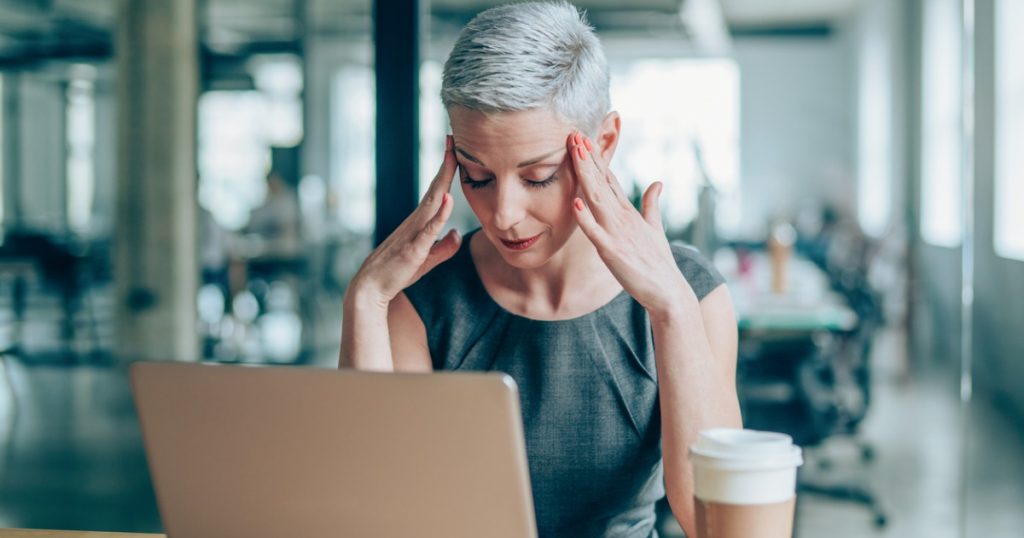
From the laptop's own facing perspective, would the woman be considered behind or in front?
in front

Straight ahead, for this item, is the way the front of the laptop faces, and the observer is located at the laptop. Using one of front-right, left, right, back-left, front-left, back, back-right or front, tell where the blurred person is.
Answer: front-left

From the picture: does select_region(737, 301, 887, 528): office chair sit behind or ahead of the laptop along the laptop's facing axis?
ahead

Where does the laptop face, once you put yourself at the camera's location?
facing away from the viewer and to the right of the viewer
